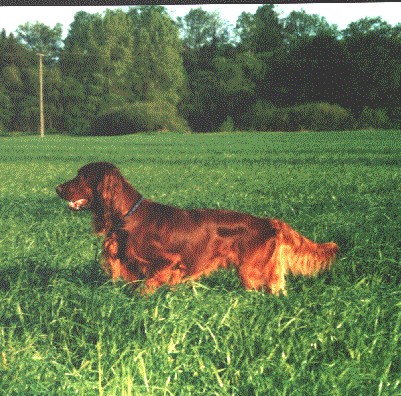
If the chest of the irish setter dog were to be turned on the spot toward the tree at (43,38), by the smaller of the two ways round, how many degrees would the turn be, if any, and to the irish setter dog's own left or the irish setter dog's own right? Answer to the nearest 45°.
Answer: approximately 90° to the irish setter dog's own right

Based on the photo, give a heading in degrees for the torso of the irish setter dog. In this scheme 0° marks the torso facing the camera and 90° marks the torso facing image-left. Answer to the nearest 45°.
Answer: approximately 90°

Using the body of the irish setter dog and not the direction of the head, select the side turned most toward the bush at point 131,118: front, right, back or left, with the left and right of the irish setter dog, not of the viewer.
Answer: right

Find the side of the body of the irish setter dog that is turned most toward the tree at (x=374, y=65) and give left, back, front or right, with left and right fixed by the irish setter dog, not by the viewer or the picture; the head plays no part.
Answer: right

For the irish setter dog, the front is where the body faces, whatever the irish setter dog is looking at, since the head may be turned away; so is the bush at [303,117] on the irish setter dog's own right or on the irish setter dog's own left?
on the irish setter dog's own right

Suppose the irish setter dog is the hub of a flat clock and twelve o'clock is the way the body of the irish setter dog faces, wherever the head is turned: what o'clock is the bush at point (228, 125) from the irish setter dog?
The bush is roughly at 3 o'clock from the irish setter dog.

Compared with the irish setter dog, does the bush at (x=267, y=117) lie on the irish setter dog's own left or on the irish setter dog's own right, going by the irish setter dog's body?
on the irish setter dog's own right
